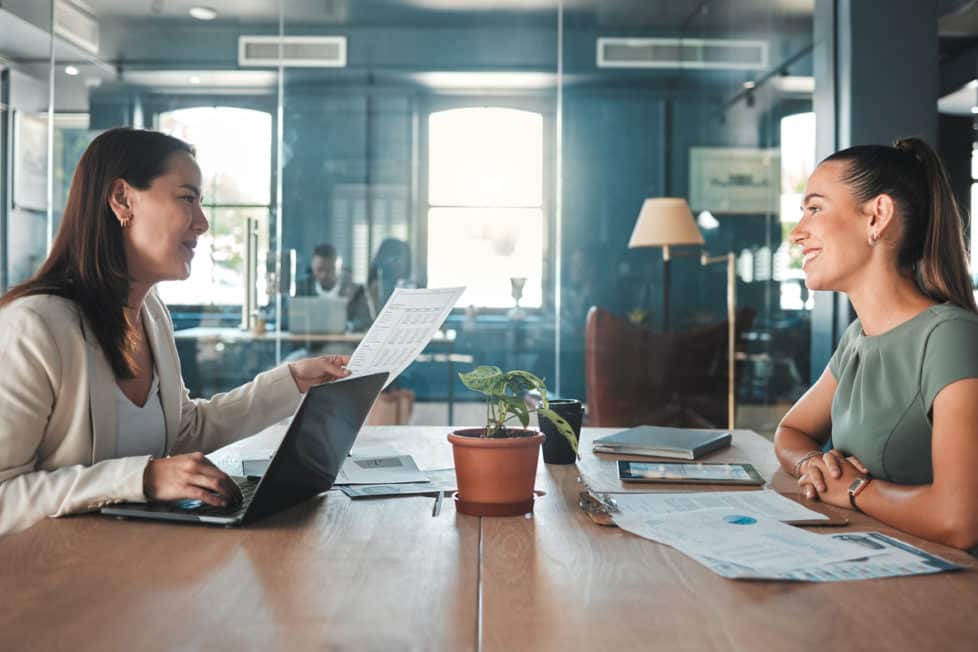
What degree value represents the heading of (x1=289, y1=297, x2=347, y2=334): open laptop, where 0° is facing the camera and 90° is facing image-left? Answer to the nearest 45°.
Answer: approximately 180°

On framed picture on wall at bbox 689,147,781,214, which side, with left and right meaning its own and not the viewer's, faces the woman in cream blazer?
front

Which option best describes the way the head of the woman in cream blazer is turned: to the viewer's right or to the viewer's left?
to the viewer's right

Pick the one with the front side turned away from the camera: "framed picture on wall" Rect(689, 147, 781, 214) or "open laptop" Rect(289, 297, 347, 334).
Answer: the open laptop

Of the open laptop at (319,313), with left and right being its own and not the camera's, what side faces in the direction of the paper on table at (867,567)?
back

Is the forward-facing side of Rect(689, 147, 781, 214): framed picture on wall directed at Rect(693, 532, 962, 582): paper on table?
yes

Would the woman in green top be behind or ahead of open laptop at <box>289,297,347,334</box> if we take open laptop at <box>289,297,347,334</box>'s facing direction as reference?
behind

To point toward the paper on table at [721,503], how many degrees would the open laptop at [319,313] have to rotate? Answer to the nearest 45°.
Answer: approximately 180°

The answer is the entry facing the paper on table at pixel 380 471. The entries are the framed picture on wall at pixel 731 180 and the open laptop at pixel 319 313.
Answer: the framed picture on wall

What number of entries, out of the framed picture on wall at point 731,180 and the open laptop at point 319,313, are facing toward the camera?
1

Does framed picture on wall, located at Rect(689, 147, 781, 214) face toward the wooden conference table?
yes

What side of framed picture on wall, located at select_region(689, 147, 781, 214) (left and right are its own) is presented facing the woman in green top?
front

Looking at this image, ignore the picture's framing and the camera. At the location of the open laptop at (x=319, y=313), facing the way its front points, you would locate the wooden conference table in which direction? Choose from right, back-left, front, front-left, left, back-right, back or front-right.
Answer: back

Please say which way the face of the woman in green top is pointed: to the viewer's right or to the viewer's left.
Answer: to the viewer's left

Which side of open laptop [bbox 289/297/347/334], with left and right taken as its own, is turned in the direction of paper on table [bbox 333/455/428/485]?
back

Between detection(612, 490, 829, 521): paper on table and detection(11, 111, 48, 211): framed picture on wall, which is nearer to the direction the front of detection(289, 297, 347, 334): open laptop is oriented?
the framed picture on wall
